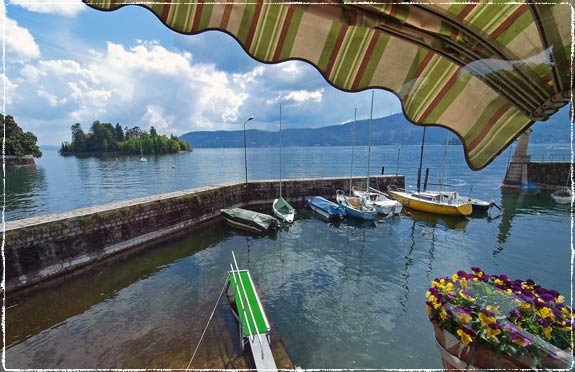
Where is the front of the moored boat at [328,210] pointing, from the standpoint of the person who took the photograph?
facing away from the viewer and to the left of the viewer

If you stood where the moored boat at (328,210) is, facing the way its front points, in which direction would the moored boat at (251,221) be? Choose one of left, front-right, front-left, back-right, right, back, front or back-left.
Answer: left

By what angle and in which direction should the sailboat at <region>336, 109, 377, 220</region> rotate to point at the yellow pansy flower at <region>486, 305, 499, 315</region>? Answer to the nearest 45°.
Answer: approximately 135° to its left

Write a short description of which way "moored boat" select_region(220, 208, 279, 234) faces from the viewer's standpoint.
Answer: facing away from the viewer and to the left of the viewer

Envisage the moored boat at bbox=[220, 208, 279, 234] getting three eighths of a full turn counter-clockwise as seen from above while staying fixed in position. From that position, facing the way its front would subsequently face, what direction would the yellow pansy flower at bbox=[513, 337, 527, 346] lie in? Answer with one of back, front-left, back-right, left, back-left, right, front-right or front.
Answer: front

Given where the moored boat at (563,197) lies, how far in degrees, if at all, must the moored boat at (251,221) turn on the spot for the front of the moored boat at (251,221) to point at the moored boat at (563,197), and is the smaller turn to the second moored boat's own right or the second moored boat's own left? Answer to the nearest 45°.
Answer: approximately 135° to the second moored boat's own right

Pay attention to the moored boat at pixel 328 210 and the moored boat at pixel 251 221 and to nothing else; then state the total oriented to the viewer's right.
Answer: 0

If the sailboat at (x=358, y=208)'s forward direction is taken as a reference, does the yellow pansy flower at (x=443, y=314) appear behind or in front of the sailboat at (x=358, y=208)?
behind

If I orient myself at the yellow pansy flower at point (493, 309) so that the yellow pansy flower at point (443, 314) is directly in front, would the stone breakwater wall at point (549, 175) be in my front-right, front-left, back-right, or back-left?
back-right
